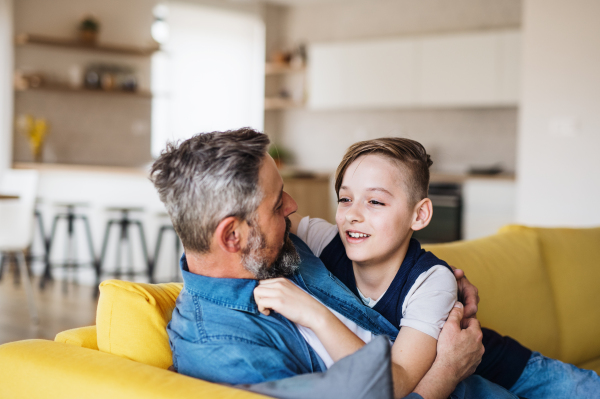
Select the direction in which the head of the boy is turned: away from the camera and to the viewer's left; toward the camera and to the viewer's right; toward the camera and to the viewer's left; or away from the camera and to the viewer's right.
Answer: toward the camera and to the viewer's left

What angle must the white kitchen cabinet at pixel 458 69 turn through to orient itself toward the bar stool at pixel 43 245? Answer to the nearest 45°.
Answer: approximately 45° to its right

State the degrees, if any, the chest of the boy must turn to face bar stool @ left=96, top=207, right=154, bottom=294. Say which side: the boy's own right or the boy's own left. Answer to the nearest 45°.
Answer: approximately 90° to the boy's own right

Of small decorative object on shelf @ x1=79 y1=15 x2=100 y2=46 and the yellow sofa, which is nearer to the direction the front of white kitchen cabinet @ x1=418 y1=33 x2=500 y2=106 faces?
the yellow sofa

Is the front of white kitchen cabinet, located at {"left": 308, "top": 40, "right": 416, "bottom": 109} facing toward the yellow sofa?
yes

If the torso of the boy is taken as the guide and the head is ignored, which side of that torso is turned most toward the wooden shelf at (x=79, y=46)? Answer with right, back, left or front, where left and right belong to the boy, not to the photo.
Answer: right

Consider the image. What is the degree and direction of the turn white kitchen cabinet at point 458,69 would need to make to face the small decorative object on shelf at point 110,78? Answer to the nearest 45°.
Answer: approximately 90° to its right

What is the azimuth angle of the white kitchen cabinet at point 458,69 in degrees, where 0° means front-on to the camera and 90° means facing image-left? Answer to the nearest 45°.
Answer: approximately 0°

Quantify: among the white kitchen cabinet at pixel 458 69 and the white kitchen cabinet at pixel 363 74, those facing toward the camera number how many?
2

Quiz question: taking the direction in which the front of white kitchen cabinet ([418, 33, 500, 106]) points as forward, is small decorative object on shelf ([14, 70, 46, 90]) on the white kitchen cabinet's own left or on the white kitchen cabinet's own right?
on the white kitchen cabinet's own right
